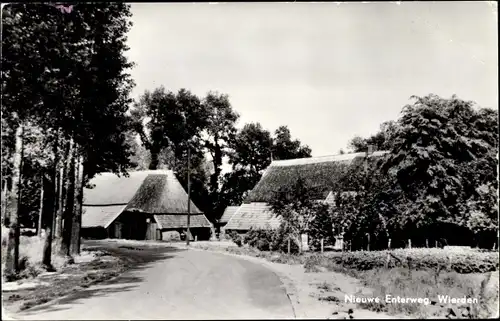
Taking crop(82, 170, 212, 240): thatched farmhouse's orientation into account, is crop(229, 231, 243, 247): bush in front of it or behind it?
in front

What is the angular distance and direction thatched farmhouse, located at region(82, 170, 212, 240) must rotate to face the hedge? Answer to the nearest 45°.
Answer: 0° — it already faces it

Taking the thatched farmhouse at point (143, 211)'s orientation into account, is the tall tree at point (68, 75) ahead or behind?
ahead

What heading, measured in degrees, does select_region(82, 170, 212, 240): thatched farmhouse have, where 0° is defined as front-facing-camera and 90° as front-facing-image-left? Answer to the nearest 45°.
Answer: approximately 0°
